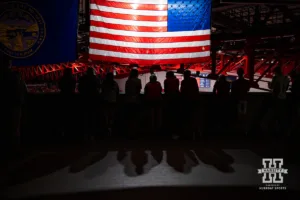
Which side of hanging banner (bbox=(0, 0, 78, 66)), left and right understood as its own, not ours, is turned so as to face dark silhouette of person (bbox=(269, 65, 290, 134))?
left

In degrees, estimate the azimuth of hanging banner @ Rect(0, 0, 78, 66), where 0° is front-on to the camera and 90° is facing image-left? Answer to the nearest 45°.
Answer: approximately 0°

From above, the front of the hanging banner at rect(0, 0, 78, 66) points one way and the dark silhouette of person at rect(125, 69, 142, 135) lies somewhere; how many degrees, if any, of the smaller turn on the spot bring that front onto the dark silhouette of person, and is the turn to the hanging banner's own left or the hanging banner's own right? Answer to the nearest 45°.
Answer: approximately 90° to the hanging banner's own left

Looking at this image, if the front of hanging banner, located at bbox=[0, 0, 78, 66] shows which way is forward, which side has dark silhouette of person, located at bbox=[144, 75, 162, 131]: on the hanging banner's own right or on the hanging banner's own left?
on the hanging banner's own left

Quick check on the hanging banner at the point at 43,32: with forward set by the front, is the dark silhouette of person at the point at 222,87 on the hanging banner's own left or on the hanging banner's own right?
on the hanging banner's own left

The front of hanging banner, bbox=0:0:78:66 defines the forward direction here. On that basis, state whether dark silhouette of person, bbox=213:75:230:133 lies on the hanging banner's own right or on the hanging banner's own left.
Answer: on the hanging banner's own left

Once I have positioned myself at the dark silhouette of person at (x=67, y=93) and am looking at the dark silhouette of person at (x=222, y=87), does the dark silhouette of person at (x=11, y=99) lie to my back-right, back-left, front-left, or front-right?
back-right

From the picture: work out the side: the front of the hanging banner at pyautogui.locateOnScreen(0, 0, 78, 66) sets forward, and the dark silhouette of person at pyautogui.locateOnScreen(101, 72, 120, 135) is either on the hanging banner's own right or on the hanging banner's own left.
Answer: on the hanging banner's own left

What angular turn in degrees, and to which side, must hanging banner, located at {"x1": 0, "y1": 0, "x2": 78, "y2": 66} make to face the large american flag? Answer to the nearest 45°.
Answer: approximately 90° to its left
